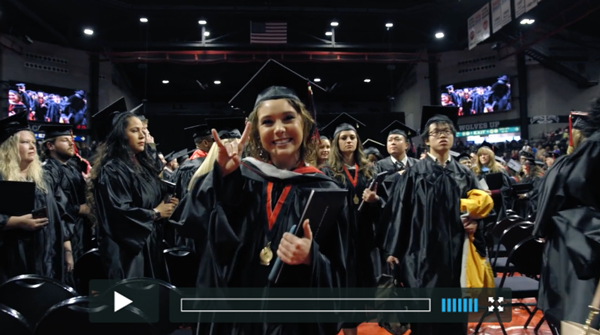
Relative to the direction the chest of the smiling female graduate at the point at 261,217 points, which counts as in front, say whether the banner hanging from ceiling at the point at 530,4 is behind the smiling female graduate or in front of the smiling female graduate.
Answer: behind

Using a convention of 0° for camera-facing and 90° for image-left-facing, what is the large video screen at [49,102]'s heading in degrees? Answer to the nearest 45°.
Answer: approximately 315°

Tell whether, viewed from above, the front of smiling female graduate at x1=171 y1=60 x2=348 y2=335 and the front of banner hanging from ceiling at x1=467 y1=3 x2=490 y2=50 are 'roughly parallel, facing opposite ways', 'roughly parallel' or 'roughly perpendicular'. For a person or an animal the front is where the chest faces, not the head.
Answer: roughly perpendicular

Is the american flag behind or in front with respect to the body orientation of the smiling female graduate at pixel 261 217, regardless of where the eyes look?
behind

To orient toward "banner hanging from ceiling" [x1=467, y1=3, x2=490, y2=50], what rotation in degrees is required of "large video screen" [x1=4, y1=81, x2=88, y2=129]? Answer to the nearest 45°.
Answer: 0° — it already faces it

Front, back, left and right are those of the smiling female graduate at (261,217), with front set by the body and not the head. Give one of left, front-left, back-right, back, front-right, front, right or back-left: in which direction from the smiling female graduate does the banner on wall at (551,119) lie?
back-left

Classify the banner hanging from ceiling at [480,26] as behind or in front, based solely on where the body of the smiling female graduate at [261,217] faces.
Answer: behind

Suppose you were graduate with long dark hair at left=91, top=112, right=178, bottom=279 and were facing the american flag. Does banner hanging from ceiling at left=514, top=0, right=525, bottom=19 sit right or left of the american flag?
right

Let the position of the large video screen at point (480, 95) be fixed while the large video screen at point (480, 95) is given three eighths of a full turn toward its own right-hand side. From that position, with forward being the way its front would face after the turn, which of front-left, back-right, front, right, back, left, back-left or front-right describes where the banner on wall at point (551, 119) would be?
right

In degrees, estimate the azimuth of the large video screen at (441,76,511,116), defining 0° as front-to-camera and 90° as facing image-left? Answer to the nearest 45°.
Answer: approximately 45°

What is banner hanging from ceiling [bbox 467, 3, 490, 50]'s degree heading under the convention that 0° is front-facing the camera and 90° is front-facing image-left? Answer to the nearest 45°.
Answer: approximately 45°
